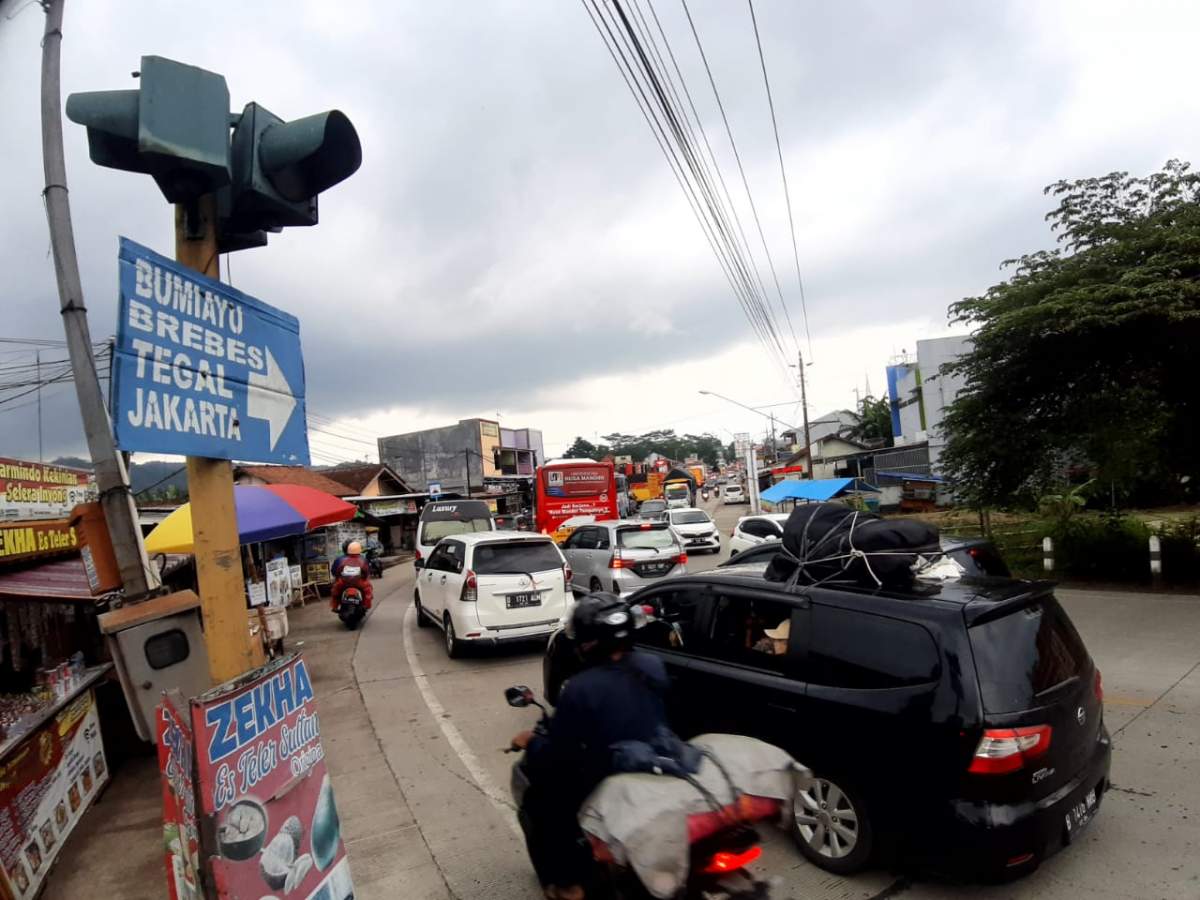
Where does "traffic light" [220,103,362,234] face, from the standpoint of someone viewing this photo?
facing the viewer and to the right of the viewer

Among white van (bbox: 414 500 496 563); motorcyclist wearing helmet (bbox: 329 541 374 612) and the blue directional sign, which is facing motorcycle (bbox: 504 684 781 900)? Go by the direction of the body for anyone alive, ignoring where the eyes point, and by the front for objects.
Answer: the blue directional sign

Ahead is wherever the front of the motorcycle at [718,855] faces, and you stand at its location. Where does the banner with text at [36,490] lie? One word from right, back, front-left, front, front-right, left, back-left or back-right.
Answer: front

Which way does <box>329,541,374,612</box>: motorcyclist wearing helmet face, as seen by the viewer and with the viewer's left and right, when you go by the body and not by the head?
facing away from the viewer

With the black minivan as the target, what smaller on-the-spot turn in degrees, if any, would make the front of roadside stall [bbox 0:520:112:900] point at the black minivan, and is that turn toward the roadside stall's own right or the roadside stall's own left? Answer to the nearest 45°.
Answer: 0° — it already faces it

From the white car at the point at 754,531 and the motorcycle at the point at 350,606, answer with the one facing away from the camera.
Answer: the motorcycle

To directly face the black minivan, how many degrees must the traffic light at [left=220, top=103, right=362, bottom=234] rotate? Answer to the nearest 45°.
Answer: approximately 45° to its left

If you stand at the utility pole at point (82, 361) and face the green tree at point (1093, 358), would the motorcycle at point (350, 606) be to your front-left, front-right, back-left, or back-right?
front-left

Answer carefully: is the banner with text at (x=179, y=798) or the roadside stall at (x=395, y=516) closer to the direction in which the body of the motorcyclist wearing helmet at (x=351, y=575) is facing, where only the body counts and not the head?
the roadside stall

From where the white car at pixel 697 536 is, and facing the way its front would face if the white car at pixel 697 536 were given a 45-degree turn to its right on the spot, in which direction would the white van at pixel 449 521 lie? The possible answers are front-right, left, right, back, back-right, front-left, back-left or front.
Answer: front-right

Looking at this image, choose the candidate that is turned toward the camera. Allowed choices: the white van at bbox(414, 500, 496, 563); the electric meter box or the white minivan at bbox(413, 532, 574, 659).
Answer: the electric meter box

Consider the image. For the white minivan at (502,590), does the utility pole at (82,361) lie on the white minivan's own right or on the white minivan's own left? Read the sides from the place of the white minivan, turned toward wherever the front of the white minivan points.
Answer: on the white minivan's own left

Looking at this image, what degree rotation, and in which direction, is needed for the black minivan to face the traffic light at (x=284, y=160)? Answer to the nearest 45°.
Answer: approximately 90° to its left

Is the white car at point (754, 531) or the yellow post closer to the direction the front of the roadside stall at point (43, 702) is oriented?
the yellow post

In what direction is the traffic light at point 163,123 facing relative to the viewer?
to the viewer's left

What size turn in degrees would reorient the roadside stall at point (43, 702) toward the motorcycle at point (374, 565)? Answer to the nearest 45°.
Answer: approximately 90° to its left
